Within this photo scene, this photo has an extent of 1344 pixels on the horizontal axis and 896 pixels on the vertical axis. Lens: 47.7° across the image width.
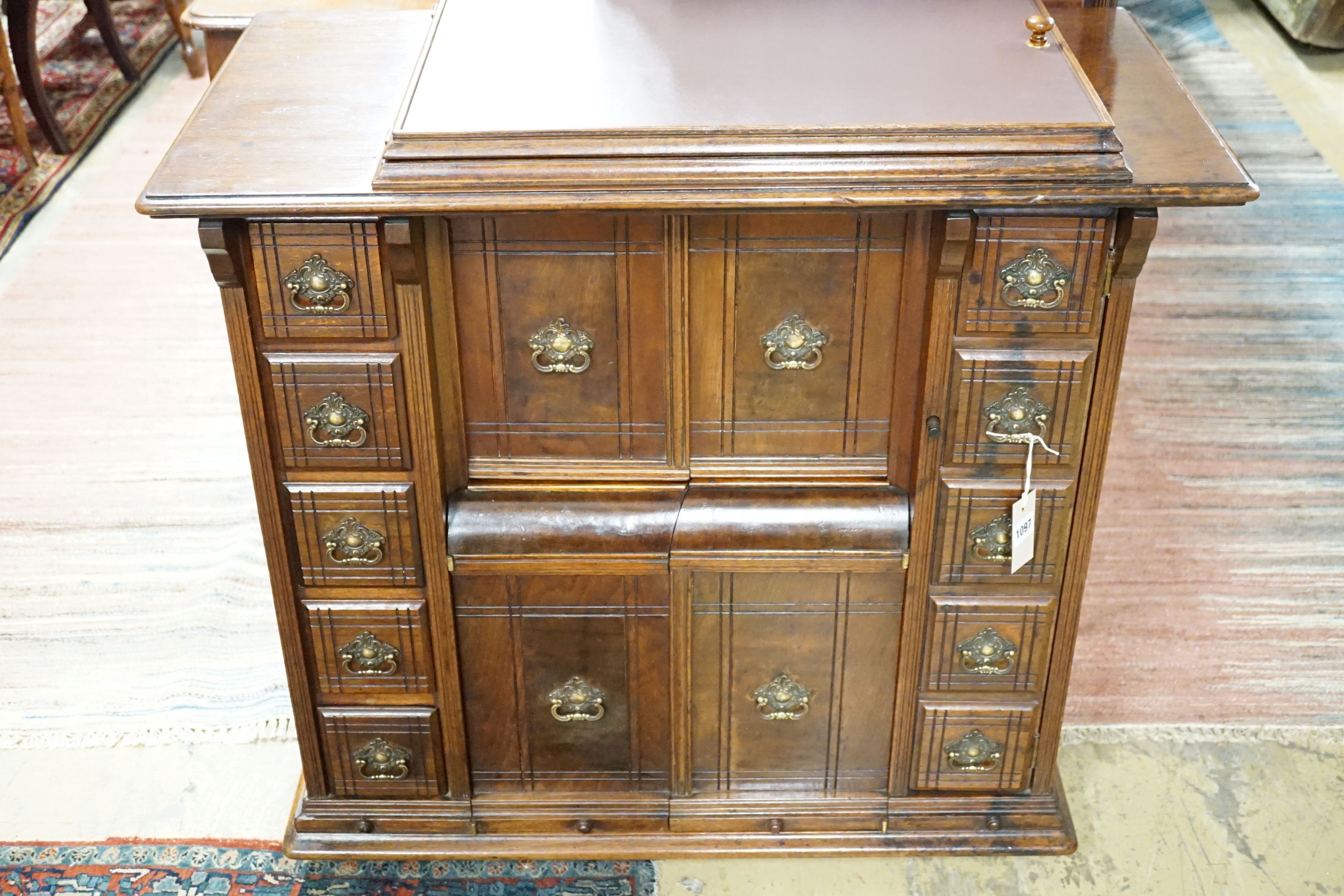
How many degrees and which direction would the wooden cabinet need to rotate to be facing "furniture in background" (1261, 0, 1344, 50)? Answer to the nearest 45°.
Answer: approximately 135° to its left

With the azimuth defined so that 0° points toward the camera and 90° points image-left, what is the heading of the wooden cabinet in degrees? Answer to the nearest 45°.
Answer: approximately 0°

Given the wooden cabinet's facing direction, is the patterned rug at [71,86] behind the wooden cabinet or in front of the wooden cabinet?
behind
